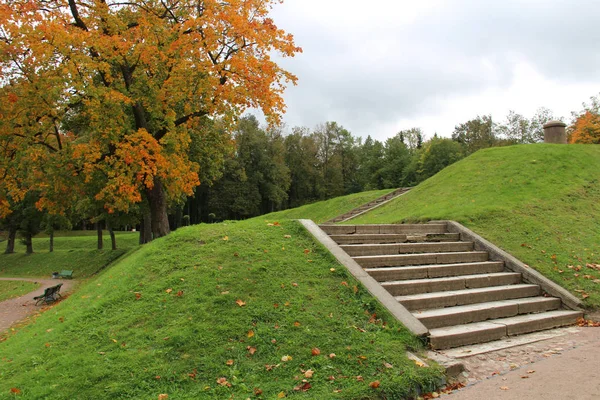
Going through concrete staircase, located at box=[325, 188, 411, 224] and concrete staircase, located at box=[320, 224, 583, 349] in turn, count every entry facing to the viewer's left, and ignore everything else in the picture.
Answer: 1

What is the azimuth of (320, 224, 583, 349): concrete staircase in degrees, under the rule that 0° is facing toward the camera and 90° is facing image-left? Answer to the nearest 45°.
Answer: approximately 315°

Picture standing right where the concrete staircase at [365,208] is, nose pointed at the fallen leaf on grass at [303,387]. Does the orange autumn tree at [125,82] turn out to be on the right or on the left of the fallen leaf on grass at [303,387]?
right

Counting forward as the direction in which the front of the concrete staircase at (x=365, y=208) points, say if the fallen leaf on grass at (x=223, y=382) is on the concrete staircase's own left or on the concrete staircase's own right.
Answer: on the concrete staircase's own left

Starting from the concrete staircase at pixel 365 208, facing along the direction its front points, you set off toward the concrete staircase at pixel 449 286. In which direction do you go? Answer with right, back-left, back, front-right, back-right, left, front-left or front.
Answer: left

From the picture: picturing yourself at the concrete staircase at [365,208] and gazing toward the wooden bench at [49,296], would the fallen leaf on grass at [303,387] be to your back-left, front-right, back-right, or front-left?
front-left

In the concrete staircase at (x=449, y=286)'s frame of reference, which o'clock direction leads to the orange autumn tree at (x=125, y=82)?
The orange autumn tree is roughly at 5 o'clock from the concrete staircase.

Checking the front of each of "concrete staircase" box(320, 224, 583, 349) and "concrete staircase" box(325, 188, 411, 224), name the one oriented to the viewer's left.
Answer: "concrete staircase" box(325, 188, 411, 224)

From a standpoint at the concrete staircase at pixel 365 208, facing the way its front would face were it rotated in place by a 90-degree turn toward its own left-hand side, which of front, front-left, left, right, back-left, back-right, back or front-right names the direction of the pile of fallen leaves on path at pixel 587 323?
front

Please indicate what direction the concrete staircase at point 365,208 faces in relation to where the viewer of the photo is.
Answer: facing to the left of the viewer

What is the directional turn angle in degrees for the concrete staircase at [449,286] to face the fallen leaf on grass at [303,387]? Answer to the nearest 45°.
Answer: approximately 45° to its right

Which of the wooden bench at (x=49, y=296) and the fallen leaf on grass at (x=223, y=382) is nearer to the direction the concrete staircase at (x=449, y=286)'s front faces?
the fallen leaf on grass

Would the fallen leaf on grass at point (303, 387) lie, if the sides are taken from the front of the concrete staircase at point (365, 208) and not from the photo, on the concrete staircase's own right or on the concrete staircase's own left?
on the concrete staircase's own left
